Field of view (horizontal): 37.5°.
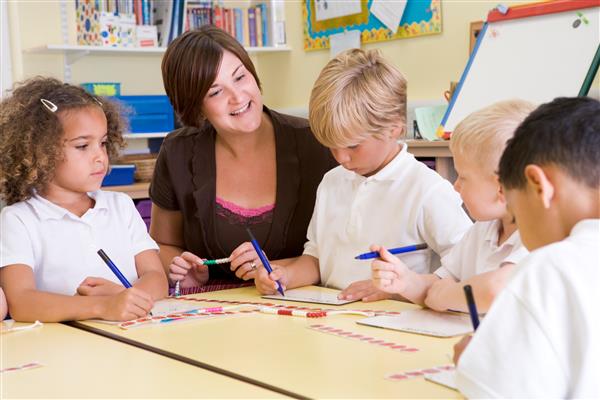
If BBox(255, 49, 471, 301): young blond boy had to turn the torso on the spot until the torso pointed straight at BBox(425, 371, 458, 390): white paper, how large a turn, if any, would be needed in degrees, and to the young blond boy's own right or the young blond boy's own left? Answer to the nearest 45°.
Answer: approximately 45° to the young blond boy's own left

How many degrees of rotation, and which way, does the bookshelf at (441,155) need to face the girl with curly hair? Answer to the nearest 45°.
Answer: approximately 45° to its right

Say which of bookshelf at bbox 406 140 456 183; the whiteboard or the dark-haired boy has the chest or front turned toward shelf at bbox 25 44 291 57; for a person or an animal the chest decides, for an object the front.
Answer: the dark-haired boy

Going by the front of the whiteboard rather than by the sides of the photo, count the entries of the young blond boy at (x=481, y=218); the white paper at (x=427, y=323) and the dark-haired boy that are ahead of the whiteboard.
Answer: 3

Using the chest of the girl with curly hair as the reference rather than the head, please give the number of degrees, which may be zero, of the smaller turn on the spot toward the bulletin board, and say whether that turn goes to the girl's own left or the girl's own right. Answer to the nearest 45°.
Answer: approximately 90° to the girl's own left

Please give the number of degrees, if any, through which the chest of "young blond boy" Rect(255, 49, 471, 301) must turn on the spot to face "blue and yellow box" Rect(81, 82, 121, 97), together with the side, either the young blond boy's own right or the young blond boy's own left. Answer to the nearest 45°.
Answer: approximately 90° to the young blond boy's own right

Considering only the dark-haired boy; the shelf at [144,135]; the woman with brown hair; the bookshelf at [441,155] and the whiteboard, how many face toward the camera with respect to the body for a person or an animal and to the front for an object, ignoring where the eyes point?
4

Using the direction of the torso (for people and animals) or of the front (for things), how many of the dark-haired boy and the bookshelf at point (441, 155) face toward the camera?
1

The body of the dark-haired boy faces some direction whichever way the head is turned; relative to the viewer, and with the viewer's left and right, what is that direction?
facing away from the viewer and to the left of the viewer

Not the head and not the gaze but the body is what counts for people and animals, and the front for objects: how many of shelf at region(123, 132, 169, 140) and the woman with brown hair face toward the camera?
2

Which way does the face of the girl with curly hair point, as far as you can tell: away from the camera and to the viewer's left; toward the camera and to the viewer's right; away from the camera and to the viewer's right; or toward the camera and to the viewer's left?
toward the camera and to the viewer's right

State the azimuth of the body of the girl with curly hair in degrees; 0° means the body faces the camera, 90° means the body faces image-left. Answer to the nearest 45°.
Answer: approximately 315°
